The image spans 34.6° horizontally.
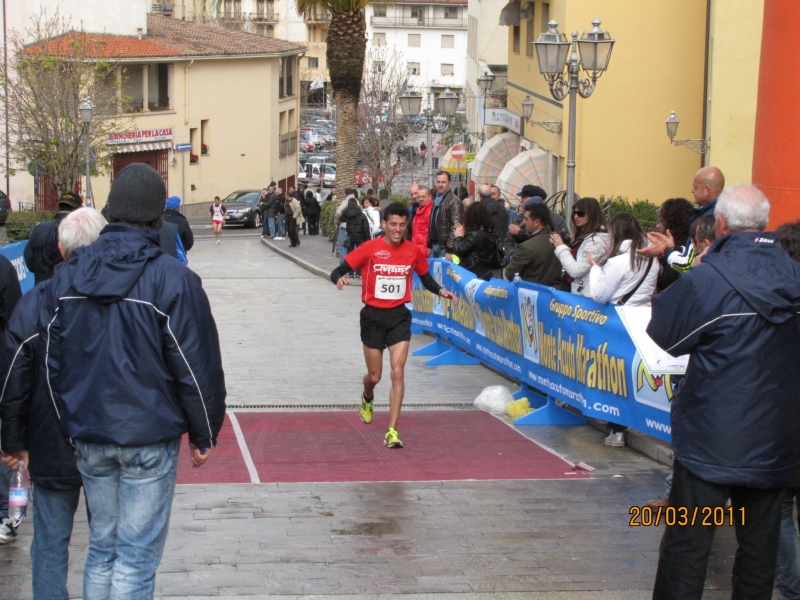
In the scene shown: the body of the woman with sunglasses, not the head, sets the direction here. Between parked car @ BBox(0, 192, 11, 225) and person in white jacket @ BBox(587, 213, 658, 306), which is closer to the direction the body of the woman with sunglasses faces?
the parked car

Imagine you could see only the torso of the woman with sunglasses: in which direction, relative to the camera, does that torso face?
to the viewer's left

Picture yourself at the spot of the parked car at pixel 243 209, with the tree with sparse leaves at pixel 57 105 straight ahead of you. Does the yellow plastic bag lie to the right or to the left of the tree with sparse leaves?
left

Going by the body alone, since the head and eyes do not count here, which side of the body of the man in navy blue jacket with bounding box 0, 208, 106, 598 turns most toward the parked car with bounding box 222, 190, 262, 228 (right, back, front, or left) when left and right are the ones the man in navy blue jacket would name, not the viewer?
front

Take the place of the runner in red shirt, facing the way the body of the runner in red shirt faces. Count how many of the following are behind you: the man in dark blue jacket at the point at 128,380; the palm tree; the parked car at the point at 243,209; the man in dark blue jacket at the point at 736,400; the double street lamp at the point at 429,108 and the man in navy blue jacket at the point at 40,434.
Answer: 3

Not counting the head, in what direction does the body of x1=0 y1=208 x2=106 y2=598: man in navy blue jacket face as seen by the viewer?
away from the camera

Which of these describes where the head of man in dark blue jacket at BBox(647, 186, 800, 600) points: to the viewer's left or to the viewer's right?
to the viewer's left

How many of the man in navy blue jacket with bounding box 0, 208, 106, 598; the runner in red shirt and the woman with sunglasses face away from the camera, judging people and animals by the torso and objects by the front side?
1

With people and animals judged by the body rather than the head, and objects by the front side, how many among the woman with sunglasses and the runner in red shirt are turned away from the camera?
0

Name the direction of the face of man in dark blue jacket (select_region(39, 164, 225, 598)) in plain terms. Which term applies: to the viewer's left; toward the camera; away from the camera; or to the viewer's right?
away from the camera

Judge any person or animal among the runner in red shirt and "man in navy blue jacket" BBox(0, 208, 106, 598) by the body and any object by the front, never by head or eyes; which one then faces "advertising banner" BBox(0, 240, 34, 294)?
the man in navy blue jacket

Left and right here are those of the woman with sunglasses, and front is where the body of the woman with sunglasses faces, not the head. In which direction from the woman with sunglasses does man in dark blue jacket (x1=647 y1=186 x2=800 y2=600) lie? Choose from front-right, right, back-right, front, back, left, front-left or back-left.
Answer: left

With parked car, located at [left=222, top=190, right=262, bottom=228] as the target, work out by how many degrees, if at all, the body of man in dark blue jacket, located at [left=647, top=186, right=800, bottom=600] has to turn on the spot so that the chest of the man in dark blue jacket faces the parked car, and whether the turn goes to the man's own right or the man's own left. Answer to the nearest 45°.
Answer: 0° — they already face it
